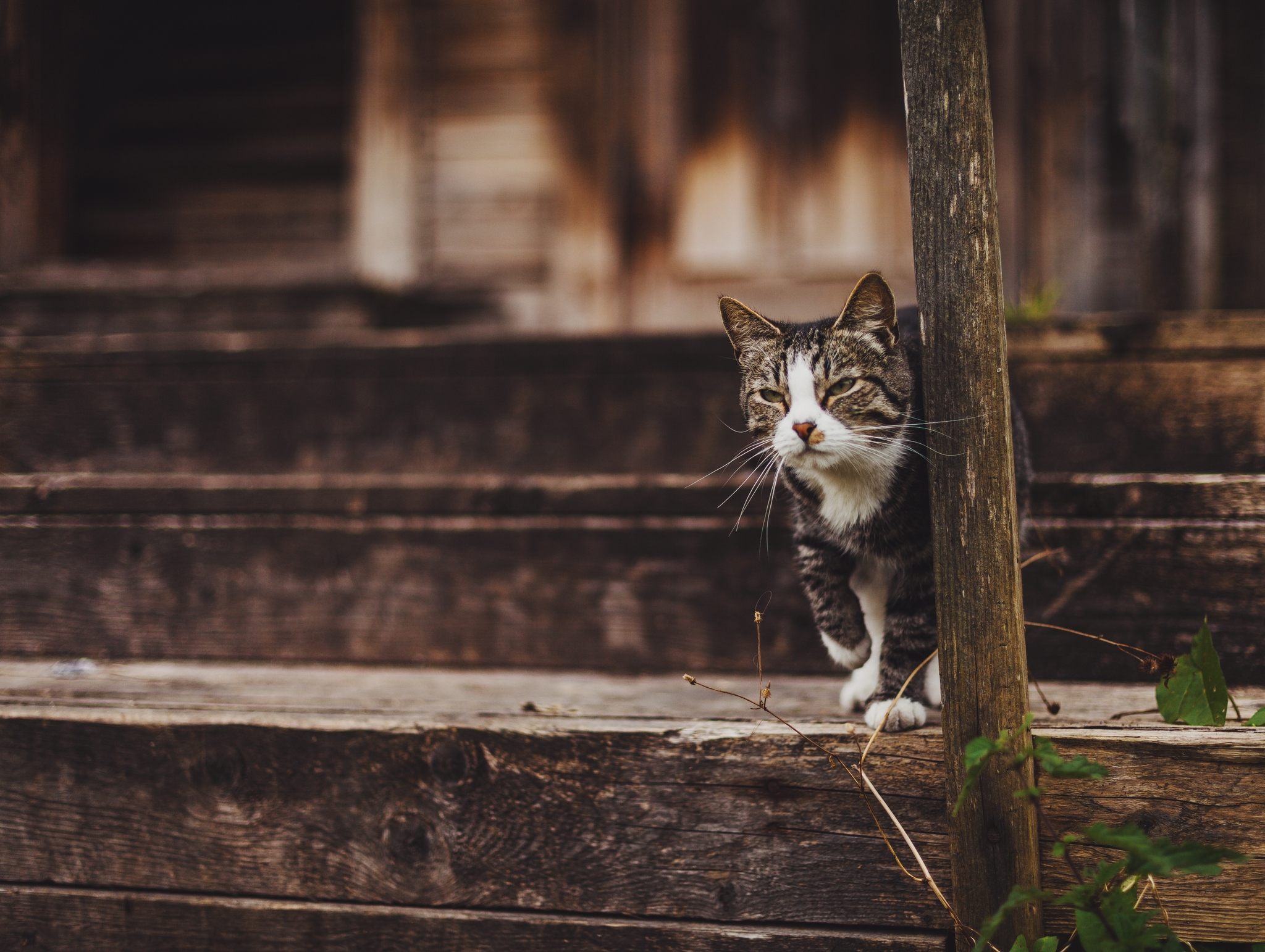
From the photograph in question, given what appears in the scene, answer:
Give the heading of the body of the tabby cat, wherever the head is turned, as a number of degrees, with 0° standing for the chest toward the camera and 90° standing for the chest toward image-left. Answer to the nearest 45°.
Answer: approximately 45°

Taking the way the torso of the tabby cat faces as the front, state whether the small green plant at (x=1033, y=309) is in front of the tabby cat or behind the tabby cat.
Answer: behind
